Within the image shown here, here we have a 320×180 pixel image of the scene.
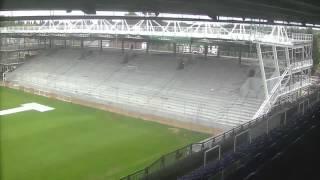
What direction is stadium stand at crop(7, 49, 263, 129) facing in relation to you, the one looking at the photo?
facing the viewer and to the left of the viewer
